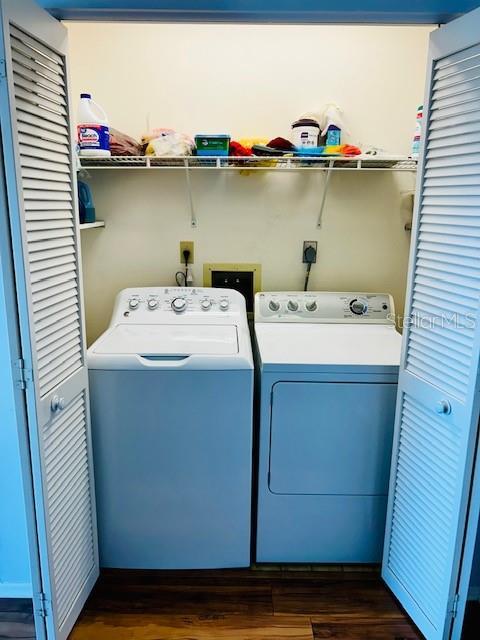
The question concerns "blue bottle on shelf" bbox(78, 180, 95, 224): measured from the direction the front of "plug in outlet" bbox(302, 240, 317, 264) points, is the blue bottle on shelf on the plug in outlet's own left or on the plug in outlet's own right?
on the plug in outlet's own right

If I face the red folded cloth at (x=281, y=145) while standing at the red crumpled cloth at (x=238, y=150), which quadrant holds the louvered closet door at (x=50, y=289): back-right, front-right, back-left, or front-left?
back-right

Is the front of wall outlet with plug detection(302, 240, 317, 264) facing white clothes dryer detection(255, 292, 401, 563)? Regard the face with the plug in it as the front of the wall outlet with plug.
yes

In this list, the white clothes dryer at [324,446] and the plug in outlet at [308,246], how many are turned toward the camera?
2

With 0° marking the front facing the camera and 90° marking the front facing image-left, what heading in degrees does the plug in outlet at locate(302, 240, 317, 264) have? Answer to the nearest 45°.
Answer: approximately 0°

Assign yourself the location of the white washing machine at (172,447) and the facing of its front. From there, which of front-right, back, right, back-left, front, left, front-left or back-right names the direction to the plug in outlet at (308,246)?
back-left
